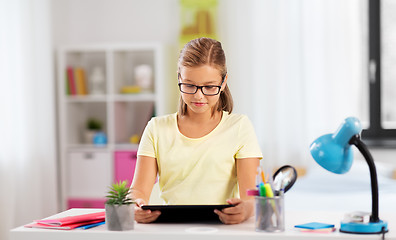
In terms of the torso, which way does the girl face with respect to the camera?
toward the camera

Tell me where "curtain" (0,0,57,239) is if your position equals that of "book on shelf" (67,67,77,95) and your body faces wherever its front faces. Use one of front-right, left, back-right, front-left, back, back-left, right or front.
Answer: front-right

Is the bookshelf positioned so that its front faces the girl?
yes

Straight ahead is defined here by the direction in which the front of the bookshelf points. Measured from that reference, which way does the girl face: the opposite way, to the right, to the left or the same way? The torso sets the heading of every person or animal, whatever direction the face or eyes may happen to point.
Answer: the same way

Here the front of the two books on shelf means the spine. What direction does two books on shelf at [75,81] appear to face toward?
toward the camera

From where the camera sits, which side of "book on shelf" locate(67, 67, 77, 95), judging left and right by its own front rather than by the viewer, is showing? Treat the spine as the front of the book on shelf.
front

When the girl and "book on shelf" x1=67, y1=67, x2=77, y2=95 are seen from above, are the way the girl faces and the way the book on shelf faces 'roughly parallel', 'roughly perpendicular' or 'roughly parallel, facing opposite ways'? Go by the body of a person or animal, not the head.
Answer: roughly parallel

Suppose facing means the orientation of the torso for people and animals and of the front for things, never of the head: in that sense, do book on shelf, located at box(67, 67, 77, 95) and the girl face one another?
no

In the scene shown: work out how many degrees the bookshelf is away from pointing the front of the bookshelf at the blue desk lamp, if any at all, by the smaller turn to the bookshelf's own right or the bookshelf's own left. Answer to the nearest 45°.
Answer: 0° — it already faces it

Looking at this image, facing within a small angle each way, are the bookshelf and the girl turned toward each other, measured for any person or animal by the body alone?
no

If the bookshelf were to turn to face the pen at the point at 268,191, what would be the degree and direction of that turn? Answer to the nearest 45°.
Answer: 0° — it already faces it
